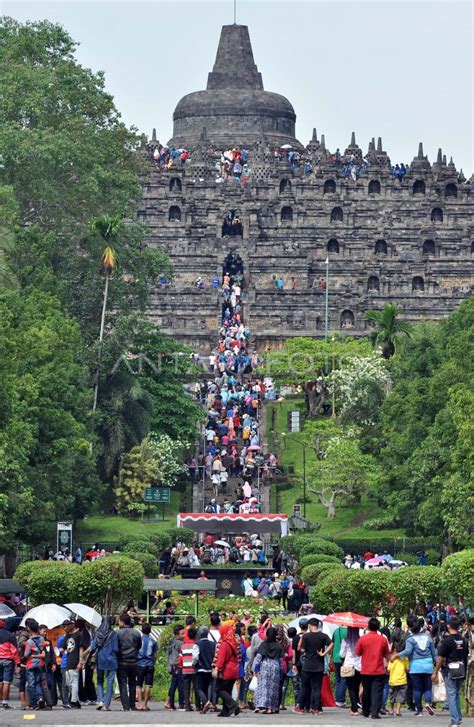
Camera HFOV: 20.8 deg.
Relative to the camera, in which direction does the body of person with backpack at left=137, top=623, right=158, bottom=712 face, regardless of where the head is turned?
away from the camera

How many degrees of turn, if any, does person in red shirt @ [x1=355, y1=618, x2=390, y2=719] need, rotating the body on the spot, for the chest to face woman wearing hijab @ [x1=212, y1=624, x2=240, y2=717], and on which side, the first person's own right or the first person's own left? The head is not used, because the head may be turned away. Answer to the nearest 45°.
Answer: approximately 90° to the first person's own left

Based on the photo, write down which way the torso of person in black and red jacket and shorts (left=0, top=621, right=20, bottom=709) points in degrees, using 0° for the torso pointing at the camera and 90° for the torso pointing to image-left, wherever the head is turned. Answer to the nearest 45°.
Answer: approximately 180°

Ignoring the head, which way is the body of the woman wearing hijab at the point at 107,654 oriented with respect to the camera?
away from the camera

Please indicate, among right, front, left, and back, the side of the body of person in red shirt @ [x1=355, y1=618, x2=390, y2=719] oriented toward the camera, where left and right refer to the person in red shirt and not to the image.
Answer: back
